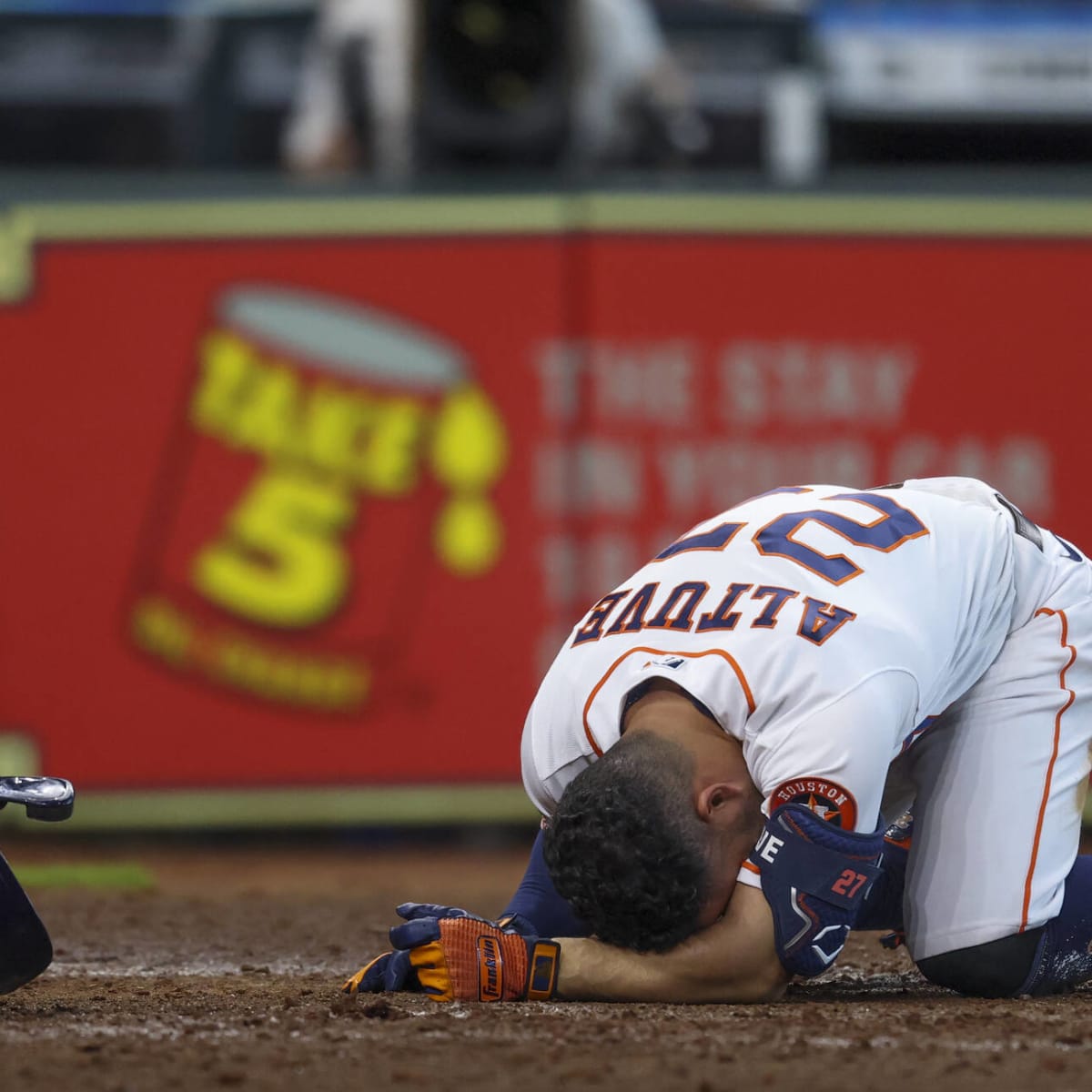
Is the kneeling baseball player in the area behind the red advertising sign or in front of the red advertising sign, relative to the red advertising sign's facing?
in front

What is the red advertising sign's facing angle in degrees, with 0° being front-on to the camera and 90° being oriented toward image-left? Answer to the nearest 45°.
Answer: approximately 0°
